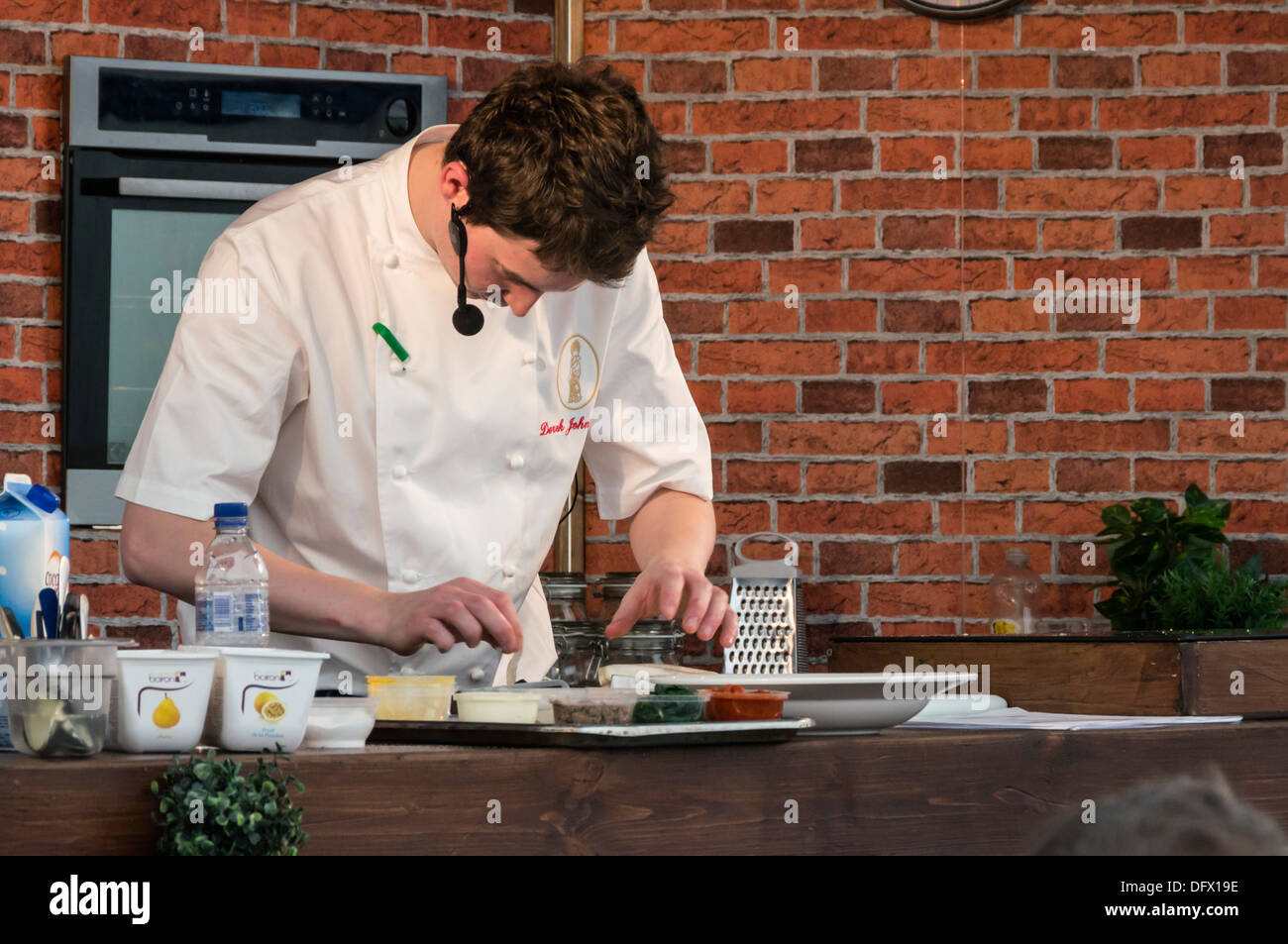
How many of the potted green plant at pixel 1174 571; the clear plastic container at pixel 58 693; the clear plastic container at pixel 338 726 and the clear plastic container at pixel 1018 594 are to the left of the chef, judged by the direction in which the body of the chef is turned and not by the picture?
2

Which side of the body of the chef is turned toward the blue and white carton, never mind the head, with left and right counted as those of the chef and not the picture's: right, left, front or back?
right

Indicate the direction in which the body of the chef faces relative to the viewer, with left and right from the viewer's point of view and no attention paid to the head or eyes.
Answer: facing the viewer and to the right of the viewer

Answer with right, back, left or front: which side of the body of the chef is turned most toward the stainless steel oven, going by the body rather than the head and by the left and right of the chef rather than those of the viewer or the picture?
back

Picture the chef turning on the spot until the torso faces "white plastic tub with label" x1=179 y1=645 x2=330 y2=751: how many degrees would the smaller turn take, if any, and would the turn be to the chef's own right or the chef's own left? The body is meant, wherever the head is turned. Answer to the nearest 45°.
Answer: approximately 45° to the chef's own right

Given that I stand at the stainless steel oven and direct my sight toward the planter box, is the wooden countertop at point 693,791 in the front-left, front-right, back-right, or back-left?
front-right

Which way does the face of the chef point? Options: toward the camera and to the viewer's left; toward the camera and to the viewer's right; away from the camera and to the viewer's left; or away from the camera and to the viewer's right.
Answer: toward the camera and to the viewer's right

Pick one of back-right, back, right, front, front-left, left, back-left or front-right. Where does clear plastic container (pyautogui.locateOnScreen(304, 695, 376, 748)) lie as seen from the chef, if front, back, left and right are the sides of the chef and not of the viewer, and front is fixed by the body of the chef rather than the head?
front-right

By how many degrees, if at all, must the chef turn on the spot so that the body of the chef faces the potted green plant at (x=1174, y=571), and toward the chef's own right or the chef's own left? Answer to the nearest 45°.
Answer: approximately 90° to the chef's own left

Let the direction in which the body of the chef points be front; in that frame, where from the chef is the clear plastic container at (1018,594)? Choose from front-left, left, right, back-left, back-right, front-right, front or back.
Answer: left

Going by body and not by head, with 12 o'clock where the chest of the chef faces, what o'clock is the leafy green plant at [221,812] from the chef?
The leafy green plant is roughly at 2 o'clock from the chef.

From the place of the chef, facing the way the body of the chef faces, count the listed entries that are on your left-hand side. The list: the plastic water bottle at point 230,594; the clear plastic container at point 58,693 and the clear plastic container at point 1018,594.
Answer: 1

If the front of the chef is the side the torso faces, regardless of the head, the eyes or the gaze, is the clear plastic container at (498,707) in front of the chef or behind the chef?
in front

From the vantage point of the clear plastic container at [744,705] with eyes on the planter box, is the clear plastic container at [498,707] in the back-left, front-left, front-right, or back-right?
back-left
